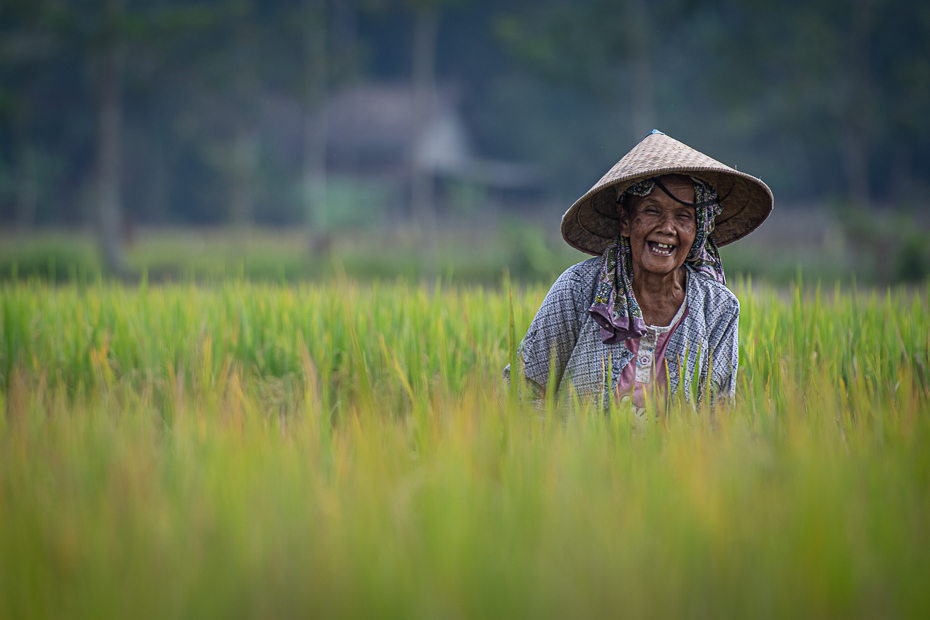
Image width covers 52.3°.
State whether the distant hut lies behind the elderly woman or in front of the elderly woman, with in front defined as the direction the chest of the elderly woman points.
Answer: behind

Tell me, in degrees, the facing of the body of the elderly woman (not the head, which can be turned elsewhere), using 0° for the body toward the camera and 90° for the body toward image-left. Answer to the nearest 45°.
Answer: approximately 0°
